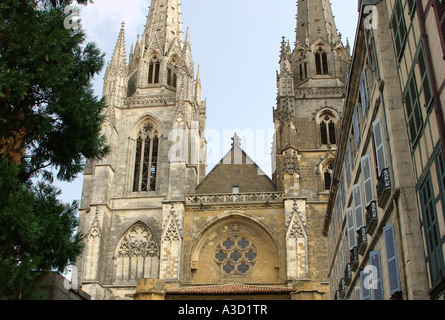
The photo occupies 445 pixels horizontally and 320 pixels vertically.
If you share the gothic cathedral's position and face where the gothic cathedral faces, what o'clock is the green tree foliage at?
The green tree foliage is roughly at 12 o'clock from the gothic cathedral.

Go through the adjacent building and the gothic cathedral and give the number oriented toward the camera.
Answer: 1

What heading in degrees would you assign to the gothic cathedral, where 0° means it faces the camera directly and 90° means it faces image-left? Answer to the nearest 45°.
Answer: approximately 0°

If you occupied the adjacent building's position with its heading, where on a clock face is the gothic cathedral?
The gothic cathedral is roughly at 2 o'clock from the adjacent building.

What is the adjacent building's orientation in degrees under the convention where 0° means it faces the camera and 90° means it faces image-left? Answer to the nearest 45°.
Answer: approximately 90°

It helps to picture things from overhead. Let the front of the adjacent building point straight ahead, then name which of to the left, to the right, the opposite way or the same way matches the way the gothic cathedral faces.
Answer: to the left
